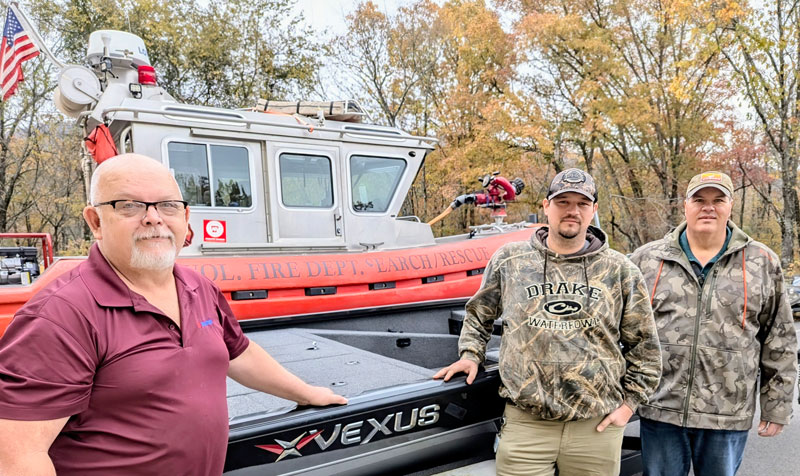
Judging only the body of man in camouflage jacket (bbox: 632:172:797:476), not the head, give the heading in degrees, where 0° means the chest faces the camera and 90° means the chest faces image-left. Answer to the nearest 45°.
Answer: approximately 0°

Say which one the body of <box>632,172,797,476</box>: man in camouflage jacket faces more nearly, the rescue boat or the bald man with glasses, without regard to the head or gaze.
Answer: the bald man with glasses

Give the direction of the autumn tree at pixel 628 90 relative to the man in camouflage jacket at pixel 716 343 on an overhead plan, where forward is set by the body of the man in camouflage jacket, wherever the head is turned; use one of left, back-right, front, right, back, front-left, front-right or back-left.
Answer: back

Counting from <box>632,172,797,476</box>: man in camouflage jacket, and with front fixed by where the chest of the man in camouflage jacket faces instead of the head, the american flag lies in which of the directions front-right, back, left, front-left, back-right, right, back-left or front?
right

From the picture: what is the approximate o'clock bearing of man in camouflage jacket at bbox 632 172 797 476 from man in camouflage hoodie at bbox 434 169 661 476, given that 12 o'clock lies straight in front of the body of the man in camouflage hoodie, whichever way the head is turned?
The man in camouflage jacket is roughly at 8 o'clock from the man in camouflage hoodie.

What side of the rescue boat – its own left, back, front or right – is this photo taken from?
right

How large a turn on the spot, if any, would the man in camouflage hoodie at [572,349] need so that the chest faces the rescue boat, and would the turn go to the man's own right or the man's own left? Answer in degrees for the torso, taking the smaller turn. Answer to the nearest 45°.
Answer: approximately 135° to the man's own right

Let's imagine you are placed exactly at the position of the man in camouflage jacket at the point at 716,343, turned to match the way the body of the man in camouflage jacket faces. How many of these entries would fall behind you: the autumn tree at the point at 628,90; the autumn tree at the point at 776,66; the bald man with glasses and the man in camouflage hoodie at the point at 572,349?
2
